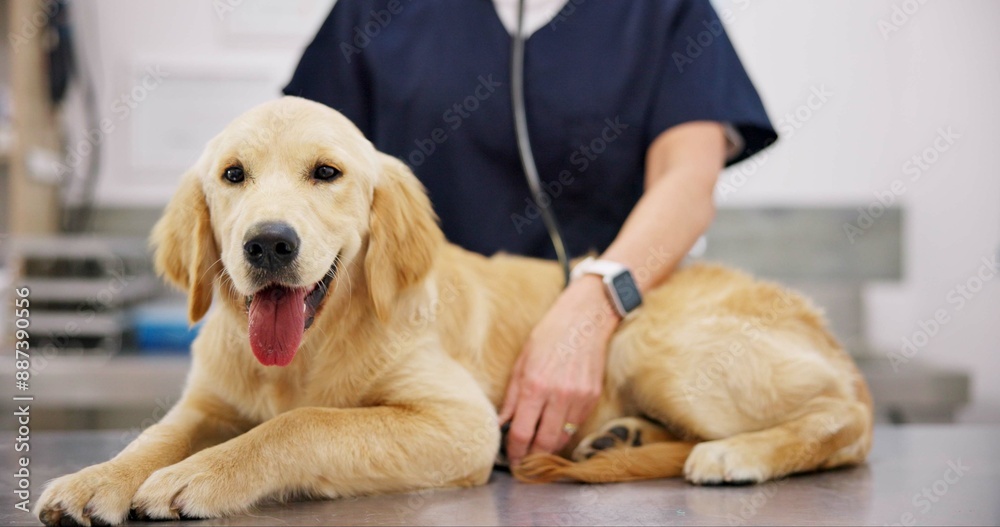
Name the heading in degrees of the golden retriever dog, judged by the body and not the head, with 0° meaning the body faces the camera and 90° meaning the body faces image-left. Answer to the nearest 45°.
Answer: approximately 45°

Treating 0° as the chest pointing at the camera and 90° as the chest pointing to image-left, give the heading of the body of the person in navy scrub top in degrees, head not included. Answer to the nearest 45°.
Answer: approximately 0°

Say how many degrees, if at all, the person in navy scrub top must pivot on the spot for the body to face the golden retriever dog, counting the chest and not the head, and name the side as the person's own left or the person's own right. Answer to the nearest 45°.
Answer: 0° — they already face it
